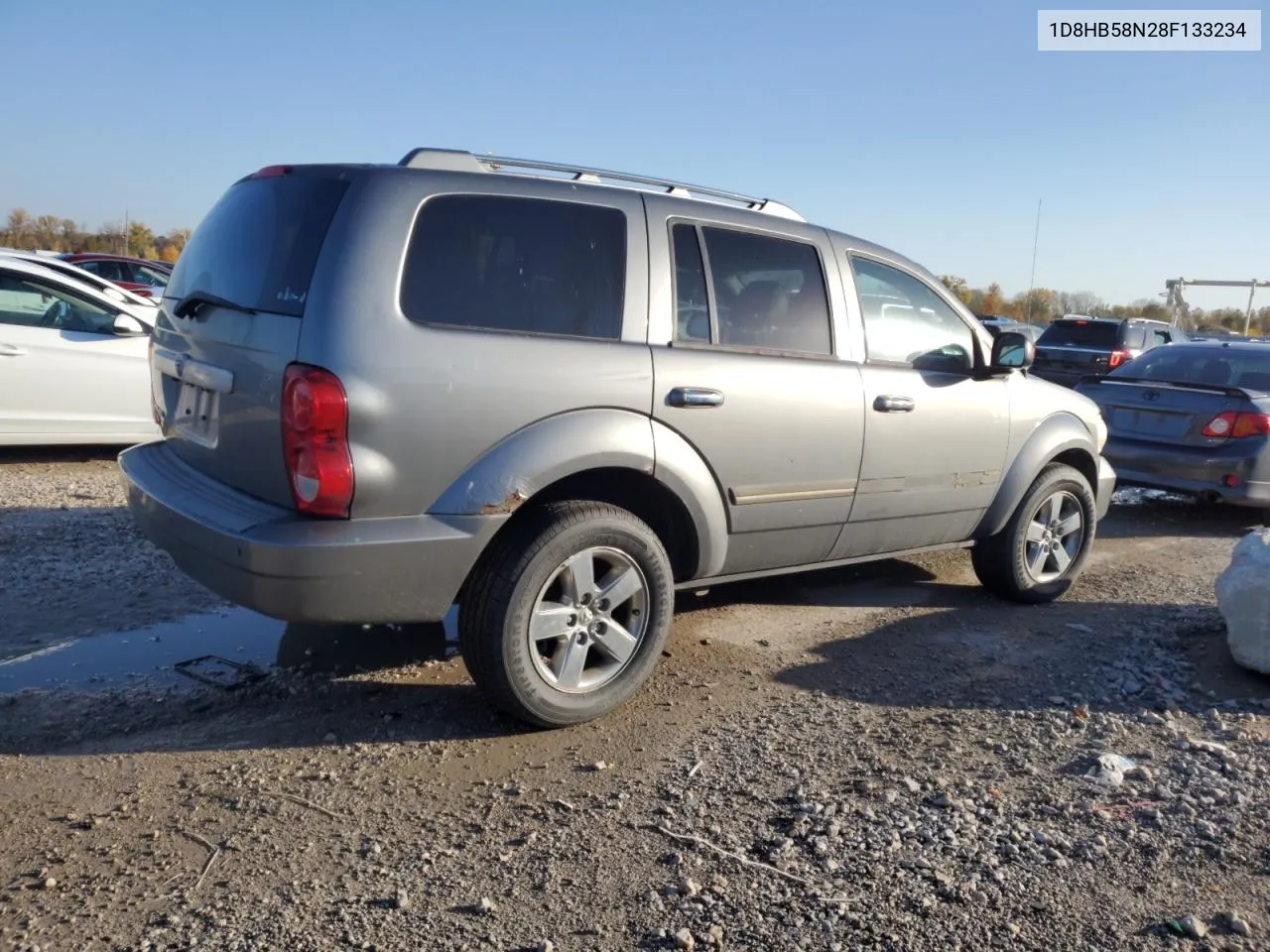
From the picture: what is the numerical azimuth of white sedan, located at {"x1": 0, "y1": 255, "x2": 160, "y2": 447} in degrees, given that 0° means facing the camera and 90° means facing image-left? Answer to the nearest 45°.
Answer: approximately 270°

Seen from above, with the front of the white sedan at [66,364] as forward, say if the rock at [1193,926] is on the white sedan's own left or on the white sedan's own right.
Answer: on the white sedan's own right

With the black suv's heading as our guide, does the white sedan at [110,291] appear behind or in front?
behind

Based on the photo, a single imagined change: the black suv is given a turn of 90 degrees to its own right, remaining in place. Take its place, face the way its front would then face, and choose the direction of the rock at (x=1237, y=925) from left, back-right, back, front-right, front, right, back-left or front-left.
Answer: front-right

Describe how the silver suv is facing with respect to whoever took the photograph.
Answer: facing away from the viewer and to the right of the viewer

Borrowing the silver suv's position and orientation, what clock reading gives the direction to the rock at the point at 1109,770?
The rock is roughly at 2 o'clock from the silver suv.

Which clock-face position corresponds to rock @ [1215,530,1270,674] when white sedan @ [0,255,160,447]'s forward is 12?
The rock is roughly at 2 o'clock from the white sedan.

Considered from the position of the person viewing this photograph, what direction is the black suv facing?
facing away from the viewer and to the right of the viewer
